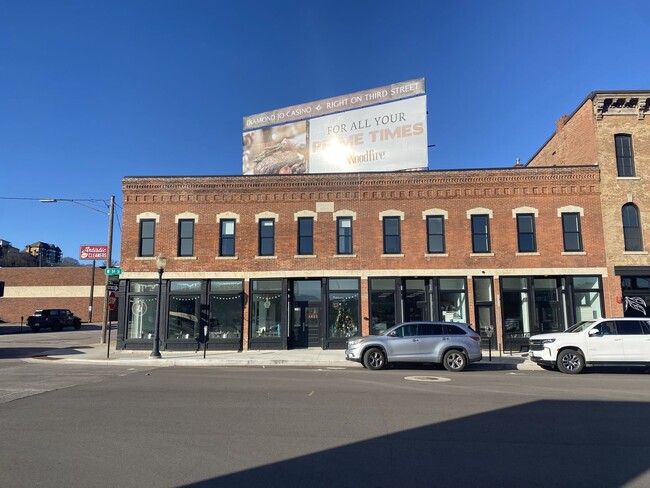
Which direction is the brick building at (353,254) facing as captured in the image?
toward the camera

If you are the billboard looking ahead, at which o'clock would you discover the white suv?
The white suv is roughly at 9 o'clock from the billboard.

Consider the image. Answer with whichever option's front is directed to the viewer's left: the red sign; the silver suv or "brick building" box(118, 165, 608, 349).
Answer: the silver suv

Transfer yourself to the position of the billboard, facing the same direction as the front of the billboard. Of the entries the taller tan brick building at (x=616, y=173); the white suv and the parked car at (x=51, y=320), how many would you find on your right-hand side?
1

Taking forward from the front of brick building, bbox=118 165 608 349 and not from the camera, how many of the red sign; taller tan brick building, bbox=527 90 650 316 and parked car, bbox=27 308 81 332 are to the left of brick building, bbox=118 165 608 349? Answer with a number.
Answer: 1

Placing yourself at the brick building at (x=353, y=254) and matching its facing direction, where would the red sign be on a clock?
The red sign is roughly at 4 o'clock from the brick building.

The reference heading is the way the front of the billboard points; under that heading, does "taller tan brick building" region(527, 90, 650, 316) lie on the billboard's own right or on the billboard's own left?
on the billboard's own left

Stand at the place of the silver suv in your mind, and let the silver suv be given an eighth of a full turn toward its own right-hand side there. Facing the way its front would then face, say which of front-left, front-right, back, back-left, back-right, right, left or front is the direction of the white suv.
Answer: back-right

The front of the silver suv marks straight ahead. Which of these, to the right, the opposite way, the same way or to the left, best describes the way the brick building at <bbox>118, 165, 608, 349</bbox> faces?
to the left

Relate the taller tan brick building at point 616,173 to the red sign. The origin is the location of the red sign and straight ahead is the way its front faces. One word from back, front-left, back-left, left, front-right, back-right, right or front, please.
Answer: front-left

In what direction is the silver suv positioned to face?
to the viewer's left

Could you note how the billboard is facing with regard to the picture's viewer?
facing the viewer and to the left of the viewer

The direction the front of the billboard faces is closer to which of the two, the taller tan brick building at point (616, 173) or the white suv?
the white suv

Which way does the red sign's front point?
toward the camera

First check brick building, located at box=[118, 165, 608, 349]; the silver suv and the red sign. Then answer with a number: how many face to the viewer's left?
1

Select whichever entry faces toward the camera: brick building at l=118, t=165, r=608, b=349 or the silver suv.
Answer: the brick building

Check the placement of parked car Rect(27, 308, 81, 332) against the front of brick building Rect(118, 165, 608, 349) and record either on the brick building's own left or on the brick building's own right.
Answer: on the brick building's own right
